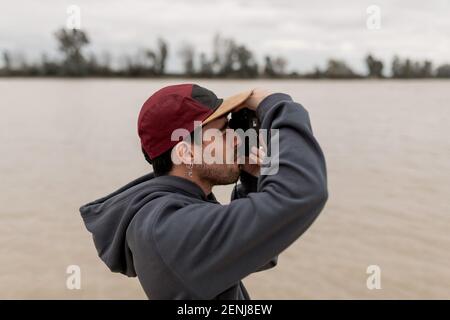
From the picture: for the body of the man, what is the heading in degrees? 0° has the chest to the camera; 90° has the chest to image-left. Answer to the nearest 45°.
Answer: approximately 270°

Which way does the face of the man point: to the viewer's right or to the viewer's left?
to the viewer's right
